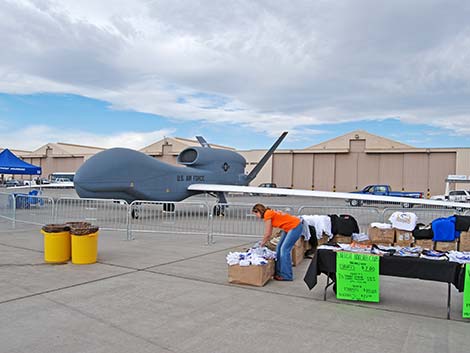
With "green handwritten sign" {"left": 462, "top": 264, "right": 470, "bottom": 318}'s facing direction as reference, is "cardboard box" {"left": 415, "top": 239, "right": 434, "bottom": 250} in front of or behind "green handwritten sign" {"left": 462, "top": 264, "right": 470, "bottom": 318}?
behind

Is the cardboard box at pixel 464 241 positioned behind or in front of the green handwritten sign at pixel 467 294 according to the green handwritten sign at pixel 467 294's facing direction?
behind

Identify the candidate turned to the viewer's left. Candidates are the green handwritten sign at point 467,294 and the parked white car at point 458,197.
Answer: the parked white car

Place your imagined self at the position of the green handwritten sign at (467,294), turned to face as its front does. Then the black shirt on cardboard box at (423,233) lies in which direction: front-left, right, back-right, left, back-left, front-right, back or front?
back

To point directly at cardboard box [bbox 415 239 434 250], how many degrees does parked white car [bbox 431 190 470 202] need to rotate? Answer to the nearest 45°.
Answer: approximately 90° to its left

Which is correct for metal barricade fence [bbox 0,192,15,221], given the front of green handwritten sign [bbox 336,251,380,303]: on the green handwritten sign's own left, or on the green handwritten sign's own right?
on the green handwritten sign's own right

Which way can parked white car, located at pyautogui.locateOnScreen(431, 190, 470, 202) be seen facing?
to the viewer's left

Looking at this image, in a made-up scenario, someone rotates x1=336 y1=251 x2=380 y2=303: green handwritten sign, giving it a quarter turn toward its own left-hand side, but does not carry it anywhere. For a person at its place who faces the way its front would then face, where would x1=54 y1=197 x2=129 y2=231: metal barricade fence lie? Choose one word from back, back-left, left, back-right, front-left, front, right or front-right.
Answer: back-left

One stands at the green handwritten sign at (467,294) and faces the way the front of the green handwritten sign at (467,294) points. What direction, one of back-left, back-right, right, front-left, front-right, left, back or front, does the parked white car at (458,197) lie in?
back

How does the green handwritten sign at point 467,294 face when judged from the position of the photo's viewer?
facing the viewer

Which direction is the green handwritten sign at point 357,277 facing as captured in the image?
toward the camera

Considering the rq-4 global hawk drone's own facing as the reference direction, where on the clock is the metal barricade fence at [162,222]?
The metal barricade fence is roughly at 10 o'clock from the rq-4 global hawk drone.

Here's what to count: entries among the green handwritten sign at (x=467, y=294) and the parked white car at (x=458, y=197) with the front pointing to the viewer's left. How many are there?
1

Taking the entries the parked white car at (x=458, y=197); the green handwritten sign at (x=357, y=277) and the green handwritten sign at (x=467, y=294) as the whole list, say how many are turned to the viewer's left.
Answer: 1

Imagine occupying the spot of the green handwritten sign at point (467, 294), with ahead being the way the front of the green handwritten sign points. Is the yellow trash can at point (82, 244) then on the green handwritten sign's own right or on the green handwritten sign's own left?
on the green handwritten sign's own right

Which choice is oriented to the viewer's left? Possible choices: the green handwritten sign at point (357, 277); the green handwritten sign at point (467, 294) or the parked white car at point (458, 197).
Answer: the parked white car

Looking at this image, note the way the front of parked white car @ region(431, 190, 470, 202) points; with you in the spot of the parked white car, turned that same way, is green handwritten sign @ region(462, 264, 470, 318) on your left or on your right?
on your left

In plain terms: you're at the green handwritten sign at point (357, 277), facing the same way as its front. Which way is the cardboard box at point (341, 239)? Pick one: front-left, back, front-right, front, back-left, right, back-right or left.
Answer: back

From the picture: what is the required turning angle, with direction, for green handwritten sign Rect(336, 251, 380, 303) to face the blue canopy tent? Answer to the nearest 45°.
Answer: approximately 135° to its right
